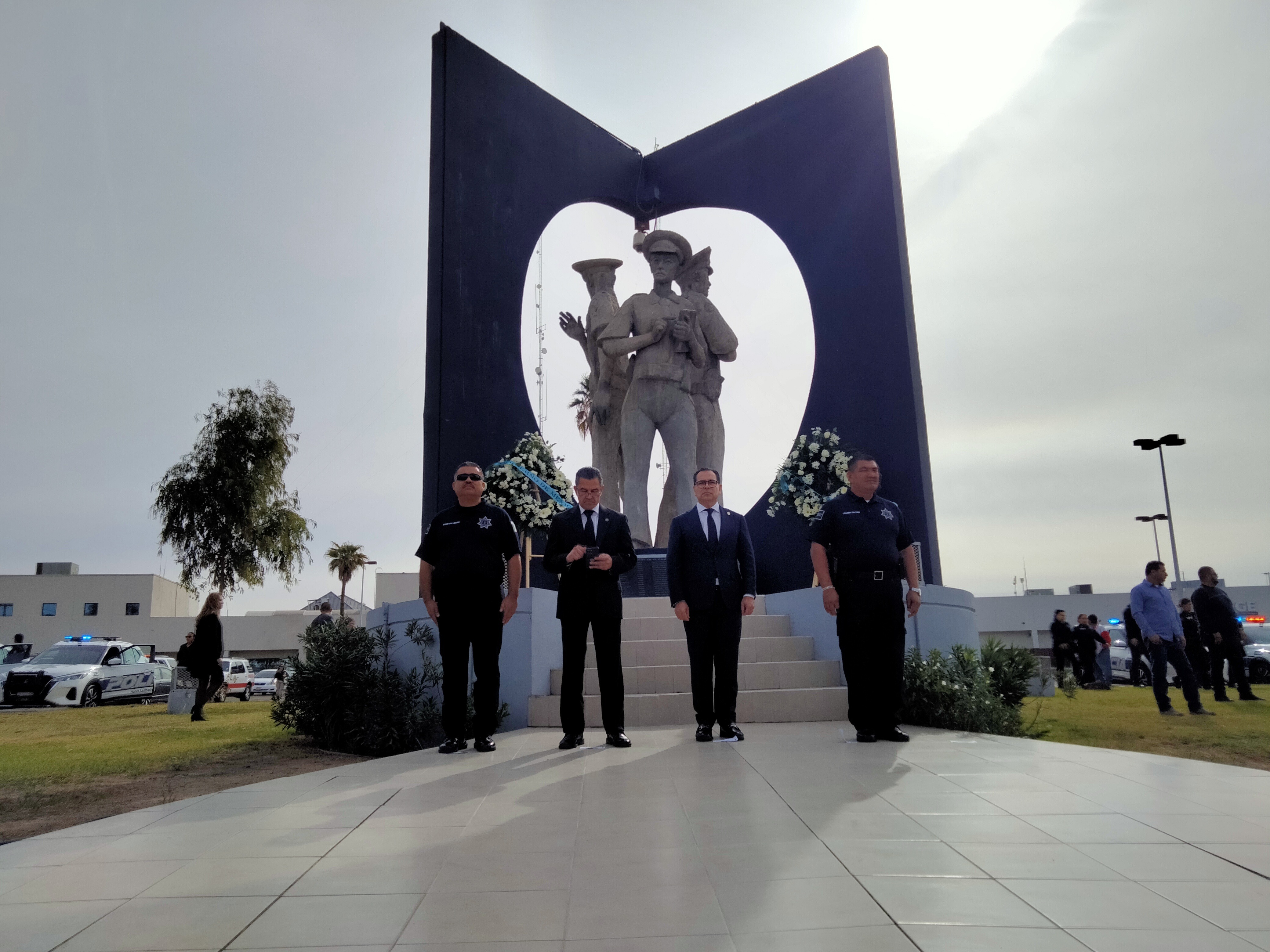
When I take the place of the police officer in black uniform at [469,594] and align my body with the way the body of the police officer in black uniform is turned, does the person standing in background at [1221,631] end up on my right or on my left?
on my left

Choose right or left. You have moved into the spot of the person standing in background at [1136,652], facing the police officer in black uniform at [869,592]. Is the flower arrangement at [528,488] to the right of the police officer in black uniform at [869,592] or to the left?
right

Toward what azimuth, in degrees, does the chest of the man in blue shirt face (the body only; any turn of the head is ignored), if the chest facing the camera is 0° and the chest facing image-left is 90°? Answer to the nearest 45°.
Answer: approximately 315°

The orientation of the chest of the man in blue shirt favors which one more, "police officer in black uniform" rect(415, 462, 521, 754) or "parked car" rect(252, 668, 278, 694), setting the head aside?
the police officer in black uniform

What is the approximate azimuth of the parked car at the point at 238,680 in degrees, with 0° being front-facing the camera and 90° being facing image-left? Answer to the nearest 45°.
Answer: approximately 45°

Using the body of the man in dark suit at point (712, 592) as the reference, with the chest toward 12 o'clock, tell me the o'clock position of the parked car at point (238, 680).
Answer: The parked car is roughly at 5 o'clock from the man in dark suit.

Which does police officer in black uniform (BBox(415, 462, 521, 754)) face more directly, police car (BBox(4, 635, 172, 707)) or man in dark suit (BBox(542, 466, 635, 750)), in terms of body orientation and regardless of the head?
the man in dark suit
